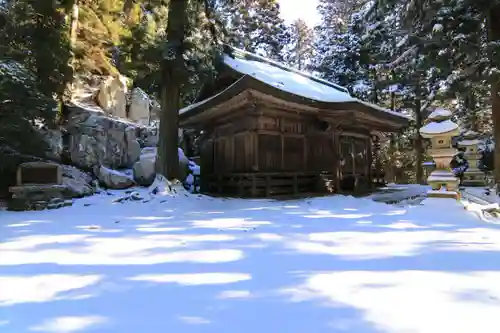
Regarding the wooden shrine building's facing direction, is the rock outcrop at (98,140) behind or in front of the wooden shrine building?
behind

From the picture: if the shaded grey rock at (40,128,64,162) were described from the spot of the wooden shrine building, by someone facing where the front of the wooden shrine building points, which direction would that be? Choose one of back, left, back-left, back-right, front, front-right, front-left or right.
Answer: back-right

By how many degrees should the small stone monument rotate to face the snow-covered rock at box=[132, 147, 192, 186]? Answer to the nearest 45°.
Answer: approximately 135° to its left

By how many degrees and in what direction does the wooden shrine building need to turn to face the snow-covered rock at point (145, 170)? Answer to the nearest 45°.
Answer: approximately 135° to its right

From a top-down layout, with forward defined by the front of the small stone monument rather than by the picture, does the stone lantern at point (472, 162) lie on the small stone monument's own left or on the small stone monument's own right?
on the small stone monument's own left

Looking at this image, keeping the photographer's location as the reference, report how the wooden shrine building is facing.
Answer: facing the viewer and to the right of the viewer

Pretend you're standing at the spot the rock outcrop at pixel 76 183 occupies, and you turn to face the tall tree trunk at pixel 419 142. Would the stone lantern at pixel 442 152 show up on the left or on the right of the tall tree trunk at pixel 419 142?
right

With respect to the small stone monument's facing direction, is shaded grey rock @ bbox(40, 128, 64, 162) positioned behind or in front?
behind

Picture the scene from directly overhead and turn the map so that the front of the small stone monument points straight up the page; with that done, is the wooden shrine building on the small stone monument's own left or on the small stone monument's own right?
on the small stone monument's own left

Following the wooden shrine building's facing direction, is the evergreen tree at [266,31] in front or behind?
behind

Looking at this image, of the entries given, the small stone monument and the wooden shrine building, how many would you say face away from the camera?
0

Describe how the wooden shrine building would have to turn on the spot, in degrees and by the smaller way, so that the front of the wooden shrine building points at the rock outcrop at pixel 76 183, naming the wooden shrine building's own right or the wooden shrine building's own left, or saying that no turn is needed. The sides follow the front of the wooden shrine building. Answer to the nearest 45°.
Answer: approximately 135° to the wooden shrine building's own right
